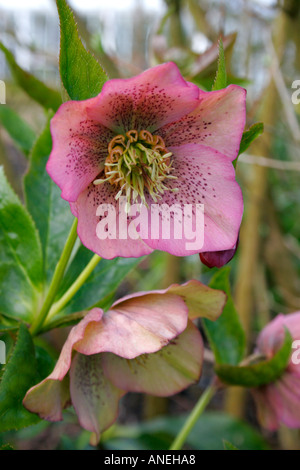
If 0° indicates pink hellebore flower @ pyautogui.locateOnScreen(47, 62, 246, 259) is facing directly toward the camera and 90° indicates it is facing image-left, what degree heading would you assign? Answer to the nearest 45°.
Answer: approximately 0°
